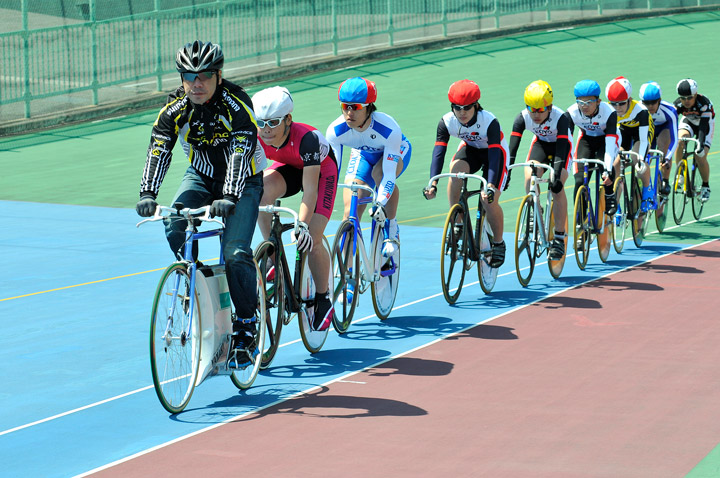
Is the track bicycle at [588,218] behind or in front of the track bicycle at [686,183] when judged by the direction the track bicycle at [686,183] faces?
in front

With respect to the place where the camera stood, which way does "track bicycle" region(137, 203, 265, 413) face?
facing the viewer and to the left of the viewer

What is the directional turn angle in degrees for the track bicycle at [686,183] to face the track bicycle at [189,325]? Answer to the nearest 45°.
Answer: approximately 45° to its left

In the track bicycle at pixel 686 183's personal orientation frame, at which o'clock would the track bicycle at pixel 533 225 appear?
the track bicycle at pixel 533 225 is roughly at 11 o'clock from the track bicycle at pixel 686 183.

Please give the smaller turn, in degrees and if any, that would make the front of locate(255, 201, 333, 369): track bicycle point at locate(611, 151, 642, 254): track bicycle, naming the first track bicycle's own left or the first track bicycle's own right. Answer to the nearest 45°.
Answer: approximately 180°

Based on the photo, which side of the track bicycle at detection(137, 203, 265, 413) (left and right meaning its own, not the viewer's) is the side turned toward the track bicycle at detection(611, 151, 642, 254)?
back

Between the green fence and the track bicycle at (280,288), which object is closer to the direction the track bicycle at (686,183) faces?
the track bicycle

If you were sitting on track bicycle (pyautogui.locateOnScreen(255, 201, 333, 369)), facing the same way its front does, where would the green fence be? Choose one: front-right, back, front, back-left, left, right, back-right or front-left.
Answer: back-right

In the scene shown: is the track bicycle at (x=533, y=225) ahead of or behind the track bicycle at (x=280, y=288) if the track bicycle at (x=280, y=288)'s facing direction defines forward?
behind

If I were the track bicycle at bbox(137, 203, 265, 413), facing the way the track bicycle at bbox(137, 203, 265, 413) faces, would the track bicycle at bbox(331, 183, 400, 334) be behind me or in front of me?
behind

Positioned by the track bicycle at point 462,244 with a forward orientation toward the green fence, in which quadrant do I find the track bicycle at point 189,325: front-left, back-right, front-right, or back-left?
back-left
